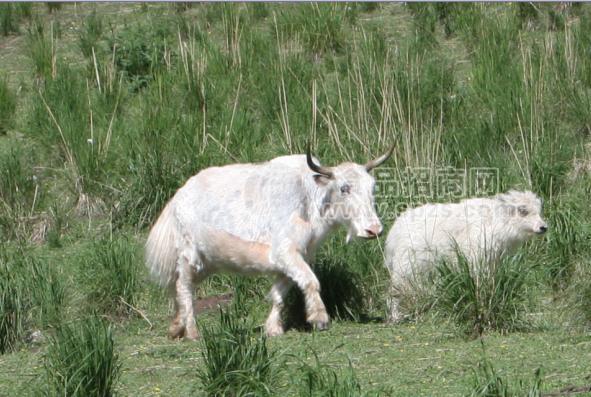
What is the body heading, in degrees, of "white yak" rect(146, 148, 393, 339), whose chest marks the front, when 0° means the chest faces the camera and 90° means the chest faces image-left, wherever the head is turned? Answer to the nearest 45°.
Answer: approximately 270°

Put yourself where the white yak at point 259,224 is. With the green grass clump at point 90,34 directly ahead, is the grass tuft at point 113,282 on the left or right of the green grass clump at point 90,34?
left

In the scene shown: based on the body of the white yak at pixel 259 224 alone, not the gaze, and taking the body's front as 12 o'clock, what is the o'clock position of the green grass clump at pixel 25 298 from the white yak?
The green grass clump is roughly at 6 o'clock from the white yak.

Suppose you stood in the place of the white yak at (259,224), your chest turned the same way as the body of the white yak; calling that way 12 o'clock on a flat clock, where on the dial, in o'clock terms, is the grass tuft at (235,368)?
The grass tuft is roughly at 3 o'clock from the white yak.

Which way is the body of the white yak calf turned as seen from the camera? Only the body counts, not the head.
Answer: to the viewer's right

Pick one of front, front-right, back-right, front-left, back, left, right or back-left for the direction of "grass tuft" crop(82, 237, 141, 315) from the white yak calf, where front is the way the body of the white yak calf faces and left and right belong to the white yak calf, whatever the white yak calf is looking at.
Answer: back

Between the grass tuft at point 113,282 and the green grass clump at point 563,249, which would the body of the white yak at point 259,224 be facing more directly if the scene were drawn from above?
the green grass clump

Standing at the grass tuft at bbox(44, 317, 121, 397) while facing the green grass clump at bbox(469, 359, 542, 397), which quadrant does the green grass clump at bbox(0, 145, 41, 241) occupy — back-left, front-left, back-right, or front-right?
back-left

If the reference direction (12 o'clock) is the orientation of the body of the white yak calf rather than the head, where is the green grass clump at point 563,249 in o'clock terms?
The green grass clump is roughly at 12 o'clock from the white yak calf.

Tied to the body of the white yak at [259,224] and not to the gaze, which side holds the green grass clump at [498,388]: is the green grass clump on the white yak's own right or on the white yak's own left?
on the white yak's own right

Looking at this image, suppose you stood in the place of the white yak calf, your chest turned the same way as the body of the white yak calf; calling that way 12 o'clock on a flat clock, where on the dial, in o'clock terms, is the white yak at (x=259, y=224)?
The white yak is roughly at 5 o'clock from the white yak calf.

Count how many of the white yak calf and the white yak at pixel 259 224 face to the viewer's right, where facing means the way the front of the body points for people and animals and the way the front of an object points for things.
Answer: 2

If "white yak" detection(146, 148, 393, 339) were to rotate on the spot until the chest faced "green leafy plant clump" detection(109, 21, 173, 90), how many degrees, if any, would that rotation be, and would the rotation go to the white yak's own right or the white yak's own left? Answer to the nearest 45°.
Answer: approximately 90° to the white yak's own left

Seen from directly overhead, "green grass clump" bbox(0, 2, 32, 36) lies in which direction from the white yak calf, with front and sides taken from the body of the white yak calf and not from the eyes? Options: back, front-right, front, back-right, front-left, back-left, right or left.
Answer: back-left
